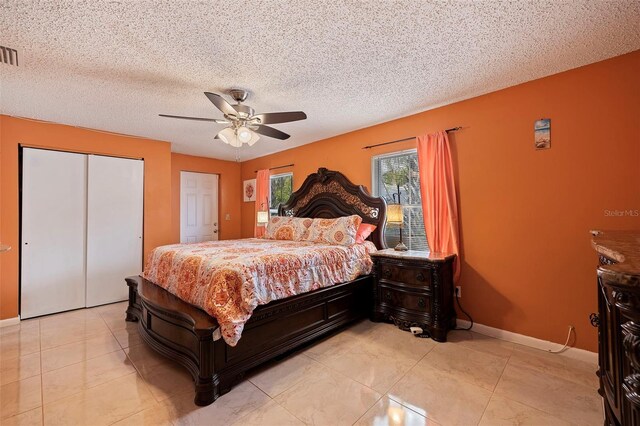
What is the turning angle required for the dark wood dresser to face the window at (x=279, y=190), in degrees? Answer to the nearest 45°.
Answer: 0° — it already faces it

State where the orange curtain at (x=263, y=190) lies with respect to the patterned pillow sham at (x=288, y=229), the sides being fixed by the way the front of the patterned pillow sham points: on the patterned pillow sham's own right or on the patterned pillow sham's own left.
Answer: on the patterned pillow sham's own right

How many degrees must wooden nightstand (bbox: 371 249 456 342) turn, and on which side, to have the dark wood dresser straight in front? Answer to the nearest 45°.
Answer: approximately 45° to its left

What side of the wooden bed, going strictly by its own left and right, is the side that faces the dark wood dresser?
left

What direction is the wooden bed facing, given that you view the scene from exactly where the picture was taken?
facing the viewer and to the left of the viewer

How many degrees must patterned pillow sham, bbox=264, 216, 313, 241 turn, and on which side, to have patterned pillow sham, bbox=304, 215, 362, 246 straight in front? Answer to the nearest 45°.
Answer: approximately 90° to its left

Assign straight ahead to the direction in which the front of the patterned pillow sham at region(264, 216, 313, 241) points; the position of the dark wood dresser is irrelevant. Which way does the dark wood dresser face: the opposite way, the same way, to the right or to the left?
to the right

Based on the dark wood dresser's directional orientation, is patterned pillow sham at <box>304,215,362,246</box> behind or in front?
in front

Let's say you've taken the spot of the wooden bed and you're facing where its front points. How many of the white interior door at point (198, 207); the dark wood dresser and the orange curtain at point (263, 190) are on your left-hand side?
1

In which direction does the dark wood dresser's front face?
to the viewer's left

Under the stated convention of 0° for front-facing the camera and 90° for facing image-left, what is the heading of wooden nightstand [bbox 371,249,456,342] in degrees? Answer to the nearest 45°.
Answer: approximately 45°

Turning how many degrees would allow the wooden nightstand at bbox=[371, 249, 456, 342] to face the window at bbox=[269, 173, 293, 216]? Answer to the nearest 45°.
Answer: approximately 90° to its right

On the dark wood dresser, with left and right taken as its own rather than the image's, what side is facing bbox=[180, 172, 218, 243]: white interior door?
front

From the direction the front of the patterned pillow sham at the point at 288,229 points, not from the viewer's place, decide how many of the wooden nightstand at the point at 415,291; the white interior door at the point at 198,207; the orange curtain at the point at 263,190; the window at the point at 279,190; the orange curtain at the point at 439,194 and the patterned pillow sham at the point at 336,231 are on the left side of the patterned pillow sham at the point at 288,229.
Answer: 3

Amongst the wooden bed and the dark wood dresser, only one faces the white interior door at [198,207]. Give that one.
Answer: the dark wood dresser

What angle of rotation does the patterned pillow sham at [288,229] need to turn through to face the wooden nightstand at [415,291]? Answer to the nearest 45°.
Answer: approximately 90° to its left

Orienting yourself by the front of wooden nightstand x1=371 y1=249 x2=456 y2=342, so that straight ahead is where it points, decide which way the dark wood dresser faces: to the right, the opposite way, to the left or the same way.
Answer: to the right

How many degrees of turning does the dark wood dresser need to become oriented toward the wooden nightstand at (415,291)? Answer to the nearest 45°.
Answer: approximately 45° to its right
